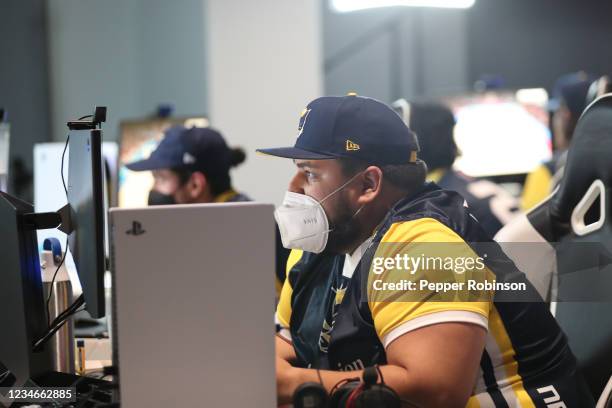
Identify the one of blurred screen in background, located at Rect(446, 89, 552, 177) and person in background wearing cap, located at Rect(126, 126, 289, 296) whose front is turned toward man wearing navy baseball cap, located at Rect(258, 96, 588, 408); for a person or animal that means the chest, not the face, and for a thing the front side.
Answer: the blurred screen in background

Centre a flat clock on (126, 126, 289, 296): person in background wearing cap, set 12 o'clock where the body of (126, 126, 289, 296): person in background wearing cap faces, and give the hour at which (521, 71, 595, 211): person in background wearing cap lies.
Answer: (521, 71, 595, 211): person in background wearing cap is roughly at 5 o'clock from (126, 126, 289, 296): person in background wearing cap.

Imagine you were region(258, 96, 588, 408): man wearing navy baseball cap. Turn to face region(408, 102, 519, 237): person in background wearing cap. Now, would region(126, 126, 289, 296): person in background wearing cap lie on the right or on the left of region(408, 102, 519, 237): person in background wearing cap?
left

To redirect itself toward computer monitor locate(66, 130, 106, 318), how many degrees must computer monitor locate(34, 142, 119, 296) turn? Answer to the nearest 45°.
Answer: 0° — it already faces it

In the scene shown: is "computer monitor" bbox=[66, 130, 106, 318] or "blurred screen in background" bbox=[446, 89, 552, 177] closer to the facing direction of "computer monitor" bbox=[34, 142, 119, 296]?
the computer monitor

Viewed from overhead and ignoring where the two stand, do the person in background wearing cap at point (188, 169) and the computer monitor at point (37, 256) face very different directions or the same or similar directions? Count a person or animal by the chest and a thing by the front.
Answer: very different directions

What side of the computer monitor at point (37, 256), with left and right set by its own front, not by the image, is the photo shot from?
right

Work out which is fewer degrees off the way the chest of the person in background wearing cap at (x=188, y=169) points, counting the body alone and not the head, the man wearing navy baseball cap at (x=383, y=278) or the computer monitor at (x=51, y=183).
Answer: the computer monitor

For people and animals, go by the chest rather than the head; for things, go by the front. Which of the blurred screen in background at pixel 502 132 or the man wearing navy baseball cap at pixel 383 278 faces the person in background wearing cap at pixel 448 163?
the blurred screen in background

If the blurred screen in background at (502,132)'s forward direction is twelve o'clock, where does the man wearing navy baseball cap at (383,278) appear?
The man wearing navy baseball cap is roughly at 12 o'clock from the blurred screen in background.

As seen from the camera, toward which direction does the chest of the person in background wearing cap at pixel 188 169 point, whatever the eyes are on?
to the viewer's left

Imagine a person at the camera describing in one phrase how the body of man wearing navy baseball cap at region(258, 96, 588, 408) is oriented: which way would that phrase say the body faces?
to the viewer's left

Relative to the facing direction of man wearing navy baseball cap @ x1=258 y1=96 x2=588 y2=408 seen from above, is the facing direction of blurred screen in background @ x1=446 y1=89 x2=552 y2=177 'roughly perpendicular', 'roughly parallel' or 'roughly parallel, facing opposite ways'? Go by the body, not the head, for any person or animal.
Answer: roughly perpendicular

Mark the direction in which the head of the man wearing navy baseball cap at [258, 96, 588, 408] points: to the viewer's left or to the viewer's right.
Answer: to the viewer's left

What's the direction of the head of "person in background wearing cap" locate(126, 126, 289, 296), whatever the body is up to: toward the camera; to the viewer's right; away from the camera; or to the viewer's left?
to the viewer's left

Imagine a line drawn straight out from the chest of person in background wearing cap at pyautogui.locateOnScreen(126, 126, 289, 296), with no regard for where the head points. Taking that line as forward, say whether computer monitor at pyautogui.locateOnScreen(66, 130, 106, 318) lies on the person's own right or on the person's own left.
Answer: on the person's own left
